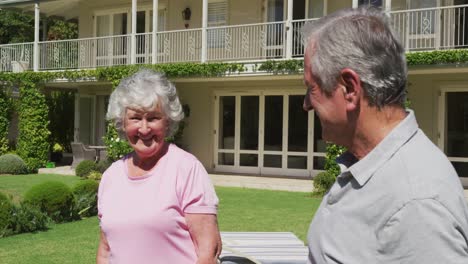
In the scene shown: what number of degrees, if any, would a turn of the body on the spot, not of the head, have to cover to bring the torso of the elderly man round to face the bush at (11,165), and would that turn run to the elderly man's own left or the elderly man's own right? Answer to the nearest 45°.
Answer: approximately 45° to the elderly man's own right

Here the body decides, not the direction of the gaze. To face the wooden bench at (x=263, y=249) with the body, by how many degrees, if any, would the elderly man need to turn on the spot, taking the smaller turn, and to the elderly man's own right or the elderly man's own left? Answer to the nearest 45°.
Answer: approximately 90° to the elderly man's own right

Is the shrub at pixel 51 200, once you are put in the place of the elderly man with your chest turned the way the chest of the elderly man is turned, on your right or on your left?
on your right

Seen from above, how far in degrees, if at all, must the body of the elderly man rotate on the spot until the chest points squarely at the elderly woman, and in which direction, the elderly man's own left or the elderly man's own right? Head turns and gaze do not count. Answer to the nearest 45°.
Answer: approximately 45° to the elderly man's own right

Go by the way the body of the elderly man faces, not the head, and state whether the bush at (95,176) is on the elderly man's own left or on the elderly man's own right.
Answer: on the elderly man's own right

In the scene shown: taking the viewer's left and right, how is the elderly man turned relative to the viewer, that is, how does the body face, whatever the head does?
facing to the left of the viewer

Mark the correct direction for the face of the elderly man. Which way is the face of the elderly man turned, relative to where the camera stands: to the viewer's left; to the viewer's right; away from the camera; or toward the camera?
to the viewer's left

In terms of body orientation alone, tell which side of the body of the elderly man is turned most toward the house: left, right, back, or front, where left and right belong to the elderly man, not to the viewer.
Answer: right

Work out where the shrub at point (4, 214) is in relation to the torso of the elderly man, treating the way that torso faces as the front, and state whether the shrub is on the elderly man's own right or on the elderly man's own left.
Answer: on the elderly man's own right
